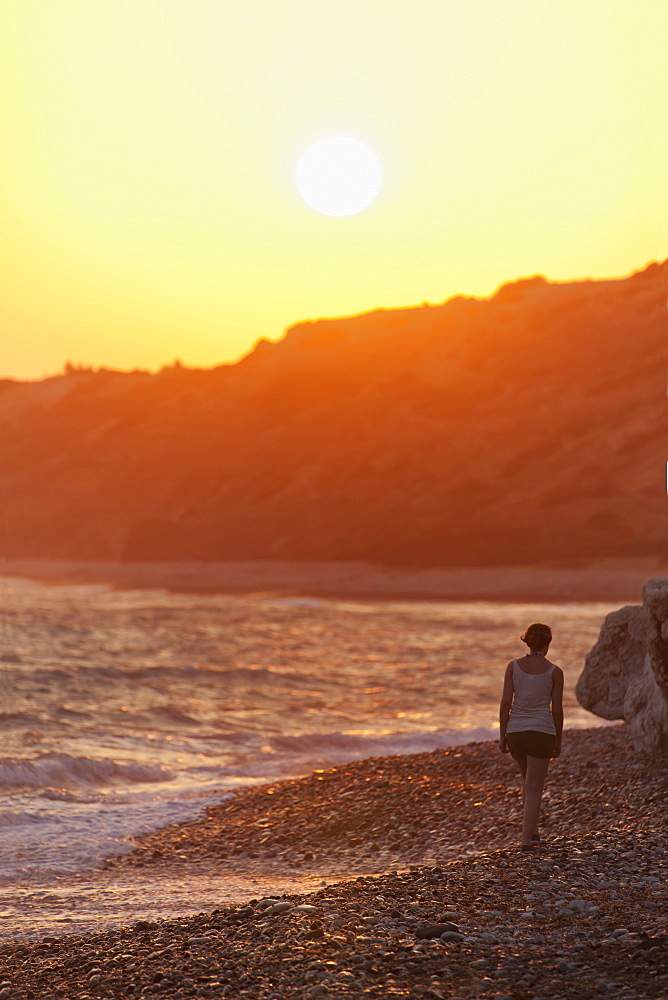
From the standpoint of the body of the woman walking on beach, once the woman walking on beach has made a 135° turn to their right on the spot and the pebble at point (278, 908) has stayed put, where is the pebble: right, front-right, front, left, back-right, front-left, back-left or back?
right

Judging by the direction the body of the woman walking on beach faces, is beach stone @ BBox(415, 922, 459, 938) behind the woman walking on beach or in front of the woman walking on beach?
behind

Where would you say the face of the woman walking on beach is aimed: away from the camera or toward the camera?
away from the camera

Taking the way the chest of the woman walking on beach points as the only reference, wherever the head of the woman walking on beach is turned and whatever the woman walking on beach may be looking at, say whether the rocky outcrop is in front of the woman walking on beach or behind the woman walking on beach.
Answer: in front

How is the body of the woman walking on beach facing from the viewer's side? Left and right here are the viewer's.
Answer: facing away from the viewer
